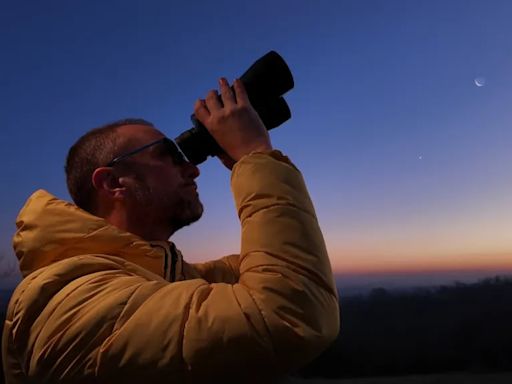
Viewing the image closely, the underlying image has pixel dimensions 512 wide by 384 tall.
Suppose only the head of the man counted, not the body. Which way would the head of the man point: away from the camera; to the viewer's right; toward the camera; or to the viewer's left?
to the viewer's right

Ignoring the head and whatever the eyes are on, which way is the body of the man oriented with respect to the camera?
to the viewer's right
